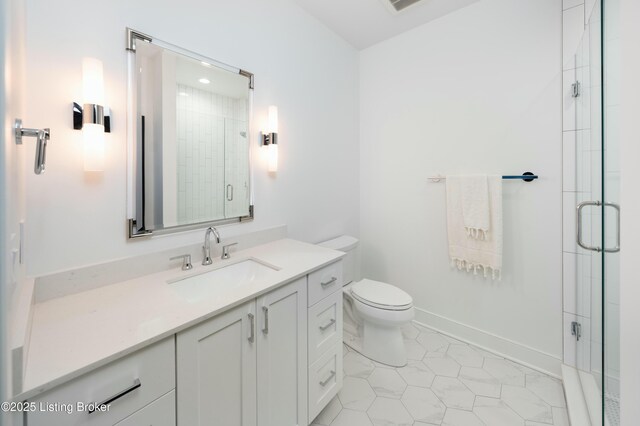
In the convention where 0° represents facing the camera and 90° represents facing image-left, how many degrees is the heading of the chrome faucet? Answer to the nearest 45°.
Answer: approximately 315°

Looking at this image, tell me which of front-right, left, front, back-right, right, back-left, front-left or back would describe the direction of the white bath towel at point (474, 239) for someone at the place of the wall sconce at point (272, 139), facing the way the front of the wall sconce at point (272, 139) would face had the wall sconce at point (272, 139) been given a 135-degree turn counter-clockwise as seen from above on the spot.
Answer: right

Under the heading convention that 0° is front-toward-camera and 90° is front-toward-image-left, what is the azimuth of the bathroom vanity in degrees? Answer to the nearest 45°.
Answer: approximately 315°

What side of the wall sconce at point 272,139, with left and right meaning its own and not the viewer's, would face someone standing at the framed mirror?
right

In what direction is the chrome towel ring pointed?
to the viewer's right

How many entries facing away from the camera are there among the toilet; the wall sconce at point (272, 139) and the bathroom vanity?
0

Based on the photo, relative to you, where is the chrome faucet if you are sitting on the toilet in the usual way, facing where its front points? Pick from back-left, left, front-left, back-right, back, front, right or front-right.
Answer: right

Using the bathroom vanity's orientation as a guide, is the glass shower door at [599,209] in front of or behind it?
in front

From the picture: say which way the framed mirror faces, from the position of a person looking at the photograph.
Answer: facing the viewer and to the right of the viewer

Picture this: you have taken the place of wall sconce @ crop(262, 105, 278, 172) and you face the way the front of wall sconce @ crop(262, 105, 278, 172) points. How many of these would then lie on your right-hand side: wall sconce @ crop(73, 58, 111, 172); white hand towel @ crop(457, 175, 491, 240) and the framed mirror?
2

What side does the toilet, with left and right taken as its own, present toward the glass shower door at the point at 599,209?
front
